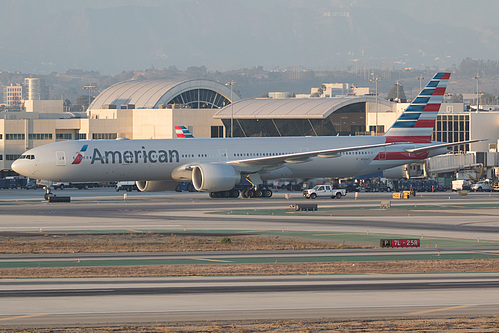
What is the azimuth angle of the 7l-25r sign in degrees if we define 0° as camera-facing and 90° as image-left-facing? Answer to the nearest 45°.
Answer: approximately 0°
